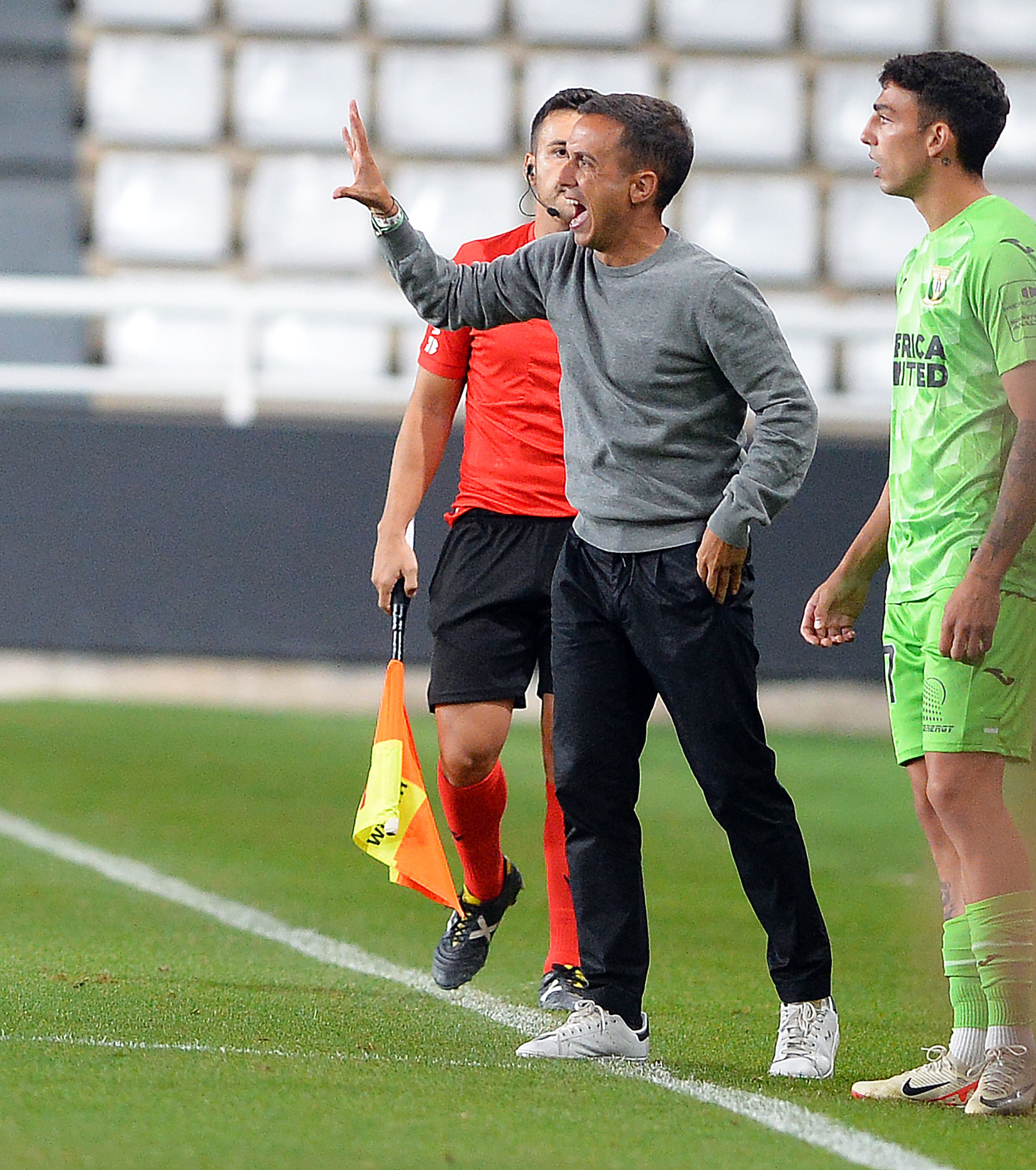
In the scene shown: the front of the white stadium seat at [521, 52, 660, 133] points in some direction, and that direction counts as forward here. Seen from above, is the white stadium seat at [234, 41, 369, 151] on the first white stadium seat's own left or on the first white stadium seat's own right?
on the first white stadium seat's own right

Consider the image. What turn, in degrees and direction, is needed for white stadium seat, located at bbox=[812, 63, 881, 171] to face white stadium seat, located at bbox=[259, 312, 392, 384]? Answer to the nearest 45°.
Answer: approximately 45° to its right

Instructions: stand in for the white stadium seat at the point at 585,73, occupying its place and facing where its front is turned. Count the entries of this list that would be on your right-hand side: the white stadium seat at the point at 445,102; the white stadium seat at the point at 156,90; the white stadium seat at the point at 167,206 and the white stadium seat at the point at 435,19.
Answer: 4

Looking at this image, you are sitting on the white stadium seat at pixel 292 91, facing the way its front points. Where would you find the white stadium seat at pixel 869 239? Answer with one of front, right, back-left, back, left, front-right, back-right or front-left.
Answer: left

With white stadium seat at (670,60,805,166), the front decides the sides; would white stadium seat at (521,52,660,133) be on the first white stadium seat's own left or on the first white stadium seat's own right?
on the first white stadium seat's own right

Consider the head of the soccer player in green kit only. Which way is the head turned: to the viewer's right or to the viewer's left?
to the viewer's left

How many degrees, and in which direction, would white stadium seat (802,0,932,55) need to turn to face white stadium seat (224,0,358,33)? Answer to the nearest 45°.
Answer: approximately 90° to its right

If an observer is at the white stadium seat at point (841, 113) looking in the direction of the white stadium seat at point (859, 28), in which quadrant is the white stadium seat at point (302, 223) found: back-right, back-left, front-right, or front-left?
back-left

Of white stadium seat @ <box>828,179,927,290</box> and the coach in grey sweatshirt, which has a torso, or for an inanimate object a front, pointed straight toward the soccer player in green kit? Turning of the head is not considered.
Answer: the white stadium seat

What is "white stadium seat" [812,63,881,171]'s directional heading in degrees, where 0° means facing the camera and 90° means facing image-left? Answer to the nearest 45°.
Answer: approximately 0°

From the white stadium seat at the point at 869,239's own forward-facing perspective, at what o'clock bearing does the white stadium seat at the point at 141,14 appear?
the white stadium seat at the point at 141,14 is roughly at 3 o'clock from the white stadium seat at the point at 869,239.
